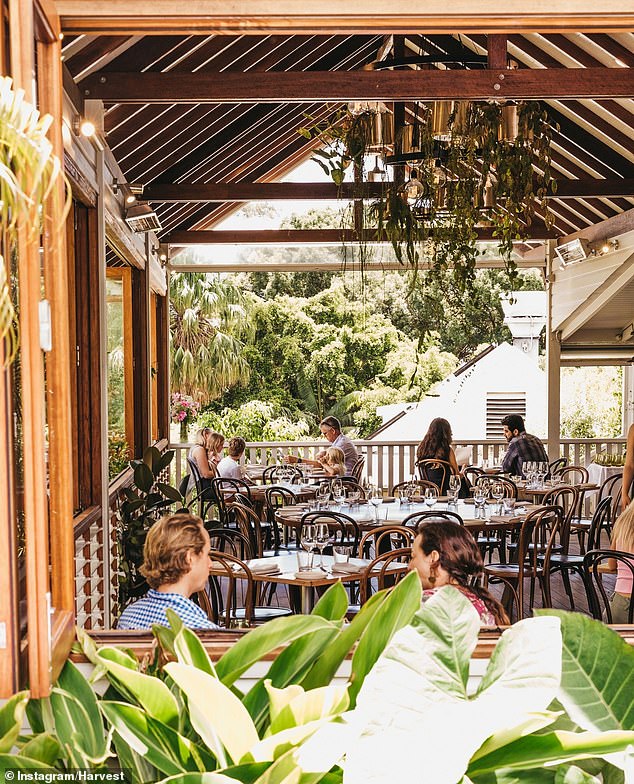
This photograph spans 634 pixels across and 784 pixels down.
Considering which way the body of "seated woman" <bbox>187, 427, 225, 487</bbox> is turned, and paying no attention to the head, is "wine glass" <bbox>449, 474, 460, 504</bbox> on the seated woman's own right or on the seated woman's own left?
on the seated woman's own right

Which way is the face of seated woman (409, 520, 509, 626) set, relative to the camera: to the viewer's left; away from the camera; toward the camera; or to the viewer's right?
to the viewer's left

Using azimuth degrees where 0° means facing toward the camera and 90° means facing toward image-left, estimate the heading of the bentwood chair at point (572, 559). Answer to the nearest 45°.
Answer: approximately 90°

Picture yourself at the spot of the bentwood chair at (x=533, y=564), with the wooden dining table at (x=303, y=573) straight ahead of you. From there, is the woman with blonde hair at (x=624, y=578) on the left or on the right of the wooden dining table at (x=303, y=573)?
left

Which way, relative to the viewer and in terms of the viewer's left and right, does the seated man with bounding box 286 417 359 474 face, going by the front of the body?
facing to the left of the viewer

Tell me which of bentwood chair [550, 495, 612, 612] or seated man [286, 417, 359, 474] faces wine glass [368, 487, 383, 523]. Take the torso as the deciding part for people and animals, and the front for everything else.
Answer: the bentwood chair

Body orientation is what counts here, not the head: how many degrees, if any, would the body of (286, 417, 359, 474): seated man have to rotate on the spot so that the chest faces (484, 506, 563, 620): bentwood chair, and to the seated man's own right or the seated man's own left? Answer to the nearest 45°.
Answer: approximately 90° to the seated man's own left

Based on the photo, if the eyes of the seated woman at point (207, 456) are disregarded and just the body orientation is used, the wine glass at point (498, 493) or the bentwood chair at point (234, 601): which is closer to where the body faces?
the wine glass

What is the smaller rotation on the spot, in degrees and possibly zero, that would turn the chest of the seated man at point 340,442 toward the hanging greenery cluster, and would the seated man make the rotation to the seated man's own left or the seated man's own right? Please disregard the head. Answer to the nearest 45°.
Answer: approximately 90° to the seated man's own left

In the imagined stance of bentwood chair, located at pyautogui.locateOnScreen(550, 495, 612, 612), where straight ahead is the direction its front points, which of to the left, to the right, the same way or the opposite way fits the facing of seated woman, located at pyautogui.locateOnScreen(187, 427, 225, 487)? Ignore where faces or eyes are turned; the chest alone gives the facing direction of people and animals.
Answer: the opposite way

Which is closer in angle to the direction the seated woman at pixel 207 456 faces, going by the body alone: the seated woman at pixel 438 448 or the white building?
the seated woman
